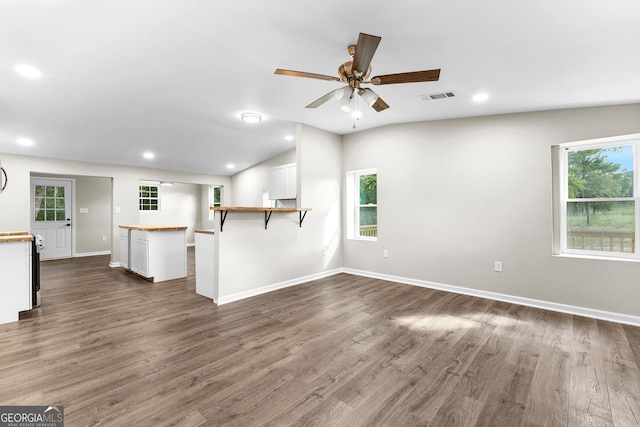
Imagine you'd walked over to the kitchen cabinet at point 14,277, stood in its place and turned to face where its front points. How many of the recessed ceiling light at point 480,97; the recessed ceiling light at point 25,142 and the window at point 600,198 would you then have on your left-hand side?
1

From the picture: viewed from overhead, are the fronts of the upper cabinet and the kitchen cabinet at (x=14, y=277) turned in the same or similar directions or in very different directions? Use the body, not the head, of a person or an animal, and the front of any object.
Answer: very different directions

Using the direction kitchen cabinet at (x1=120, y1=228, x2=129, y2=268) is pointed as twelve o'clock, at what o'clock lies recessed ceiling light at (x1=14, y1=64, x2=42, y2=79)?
The recessed ceiling light is roughly at 11 o'clock from the kitchen cabinet.

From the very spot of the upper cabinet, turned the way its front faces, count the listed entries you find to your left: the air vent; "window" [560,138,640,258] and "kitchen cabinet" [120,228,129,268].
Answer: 2

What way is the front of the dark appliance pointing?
to the viewer's right

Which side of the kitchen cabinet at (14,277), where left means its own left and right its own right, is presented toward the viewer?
right

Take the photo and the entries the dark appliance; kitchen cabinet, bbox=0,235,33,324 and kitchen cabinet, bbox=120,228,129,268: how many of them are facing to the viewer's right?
2

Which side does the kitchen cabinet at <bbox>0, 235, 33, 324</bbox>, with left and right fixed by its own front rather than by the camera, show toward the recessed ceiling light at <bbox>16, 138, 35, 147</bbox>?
left

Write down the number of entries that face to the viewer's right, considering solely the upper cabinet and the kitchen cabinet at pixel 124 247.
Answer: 0

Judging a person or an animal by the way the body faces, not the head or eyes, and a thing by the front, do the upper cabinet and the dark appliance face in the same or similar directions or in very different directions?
very different directions

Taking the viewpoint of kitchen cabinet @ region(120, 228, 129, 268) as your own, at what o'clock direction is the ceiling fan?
The ceiling fan is roughly at 10 o'clock from the kitchen cabinet.

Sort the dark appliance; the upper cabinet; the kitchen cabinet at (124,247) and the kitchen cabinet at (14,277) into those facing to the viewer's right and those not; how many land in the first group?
2

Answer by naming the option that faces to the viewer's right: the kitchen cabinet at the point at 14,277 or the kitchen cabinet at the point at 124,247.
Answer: the kitchen cabinet at the point at 14,277

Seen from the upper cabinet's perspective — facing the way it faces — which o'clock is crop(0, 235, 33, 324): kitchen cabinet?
The kitchen cabinet is roughly at 12 o'clock from the upper cabinet.
